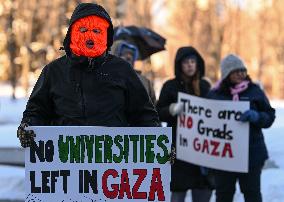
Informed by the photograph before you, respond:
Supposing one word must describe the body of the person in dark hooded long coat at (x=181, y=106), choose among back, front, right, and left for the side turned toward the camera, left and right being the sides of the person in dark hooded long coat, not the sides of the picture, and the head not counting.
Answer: front

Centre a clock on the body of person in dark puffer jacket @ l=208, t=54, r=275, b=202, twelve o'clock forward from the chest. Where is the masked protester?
The masked protester is roughly at 1 o'clock from the person in dark puffer jacket.

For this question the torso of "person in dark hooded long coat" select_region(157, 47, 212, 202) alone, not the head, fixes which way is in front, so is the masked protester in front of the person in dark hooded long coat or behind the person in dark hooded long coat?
in front

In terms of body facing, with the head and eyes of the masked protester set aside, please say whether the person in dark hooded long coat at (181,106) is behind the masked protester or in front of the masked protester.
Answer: behind

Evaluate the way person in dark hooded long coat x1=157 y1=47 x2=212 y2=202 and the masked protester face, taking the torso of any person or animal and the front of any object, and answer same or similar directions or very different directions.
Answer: same or similar directions

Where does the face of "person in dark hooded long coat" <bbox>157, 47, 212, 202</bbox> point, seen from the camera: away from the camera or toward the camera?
toward the camera

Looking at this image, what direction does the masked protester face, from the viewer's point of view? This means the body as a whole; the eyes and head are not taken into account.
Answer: toward the camera

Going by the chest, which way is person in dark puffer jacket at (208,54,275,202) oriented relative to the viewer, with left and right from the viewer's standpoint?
facing the viewer

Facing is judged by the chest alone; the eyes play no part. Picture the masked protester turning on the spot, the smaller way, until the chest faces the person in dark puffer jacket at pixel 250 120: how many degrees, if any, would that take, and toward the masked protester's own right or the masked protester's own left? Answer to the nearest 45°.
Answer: approximately 135° to the masked protester's own left
